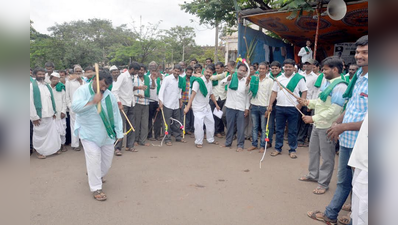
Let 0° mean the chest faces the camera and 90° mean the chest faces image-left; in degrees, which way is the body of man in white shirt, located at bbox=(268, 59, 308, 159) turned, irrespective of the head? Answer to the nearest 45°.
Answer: approximately 0°

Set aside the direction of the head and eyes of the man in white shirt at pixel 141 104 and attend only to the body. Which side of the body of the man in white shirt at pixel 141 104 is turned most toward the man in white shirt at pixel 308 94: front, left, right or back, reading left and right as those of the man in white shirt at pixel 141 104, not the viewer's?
left

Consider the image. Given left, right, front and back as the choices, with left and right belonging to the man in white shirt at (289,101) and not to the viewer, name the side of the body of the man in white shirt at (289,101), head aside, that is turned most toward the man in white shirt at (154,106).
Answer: right

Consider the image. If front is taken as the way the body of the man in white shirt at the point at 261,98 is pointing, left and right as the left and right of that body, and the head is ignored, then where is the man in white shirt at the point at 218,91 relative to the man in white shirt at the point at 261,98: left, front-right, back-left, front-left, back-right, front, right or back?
back-right

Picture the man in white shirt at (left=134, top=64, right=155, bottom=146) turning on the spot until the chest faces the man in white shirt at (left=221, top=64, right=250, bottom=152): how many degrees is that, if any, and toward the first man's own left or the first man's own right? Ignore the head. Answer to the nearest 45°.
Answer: approximately 90° to the first man's own left

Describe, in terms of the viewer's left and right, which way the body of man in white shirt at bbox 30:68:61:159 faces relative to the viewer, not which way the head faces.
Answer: facing the viewer and to the right of the viewer

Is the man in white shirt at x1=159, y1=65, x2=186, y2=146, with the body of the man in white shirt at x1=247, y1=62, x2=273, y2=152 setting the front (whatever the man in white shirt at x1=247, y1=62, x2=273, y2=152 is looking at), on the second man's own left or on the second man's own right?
on the second man's own right

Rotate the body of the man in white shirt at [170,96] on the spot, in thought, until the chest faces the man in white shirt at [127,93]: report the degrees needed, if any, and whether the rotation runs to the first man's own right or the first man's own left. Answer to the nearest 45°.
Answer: approximately 90° to the first man's own right

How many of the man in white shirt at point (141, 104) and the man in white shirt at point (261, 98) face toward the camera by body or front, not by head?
2

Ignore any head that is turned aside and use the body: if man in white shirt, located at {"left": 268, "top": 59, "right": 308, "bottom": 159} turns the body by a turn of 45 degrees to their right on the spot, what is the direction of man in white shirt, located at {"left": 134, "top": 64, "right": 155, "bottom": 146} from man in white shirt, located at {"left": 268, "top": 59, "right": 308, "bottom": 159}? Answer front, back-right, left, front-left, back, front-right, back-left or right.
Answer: front-right

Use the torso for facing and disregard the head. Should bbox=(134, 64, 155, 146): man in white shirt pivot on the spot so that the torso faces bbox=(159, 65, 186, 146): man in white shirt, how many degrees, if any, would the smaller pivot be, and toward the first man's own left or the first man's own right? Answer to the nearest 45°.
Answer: approximately 90° to the first man's own left
